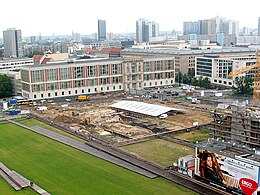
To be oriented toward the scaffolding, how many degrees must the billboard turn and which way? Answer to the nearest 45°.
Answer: approximately 135° to its right

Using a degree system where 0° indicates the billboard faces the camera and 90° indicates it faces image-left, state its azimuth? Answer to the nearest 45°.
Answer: approximately 45°
